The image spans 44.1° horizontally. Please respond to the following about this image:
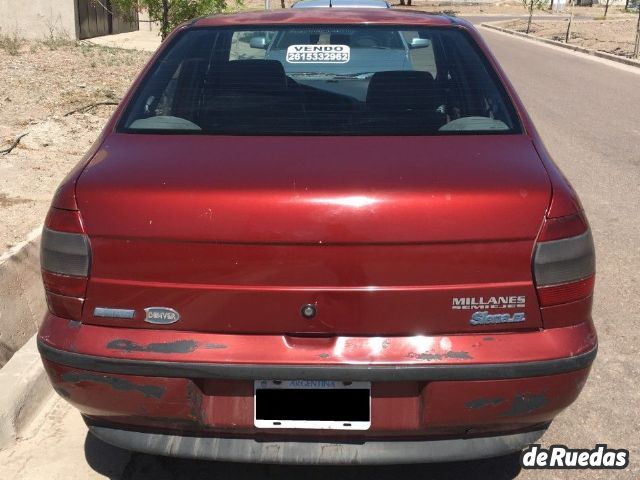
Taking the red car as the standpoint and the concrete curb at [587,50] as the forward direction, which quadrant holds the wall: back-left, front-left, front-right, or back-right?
front-left

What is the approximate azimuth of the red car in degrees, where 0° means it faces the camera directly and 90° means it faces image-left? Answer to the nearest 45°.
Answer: approximately 180°

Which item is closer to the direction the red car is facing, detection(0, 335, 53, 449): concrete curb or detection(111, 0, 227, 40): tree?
the tree

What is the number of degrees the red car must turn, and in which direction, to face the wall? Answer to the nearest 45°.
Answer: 0° — it already faces it

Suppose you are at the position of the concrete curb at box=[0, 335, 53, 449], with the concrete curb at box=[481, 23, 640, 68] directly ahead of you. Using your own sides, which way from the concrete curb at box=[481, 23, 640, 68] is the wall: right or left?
left

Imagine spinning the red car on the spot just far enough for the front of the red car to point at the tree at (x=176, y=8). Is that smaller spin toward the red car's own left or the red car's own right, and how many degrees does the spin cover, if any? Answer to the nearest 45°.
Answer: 0° — it already faces it

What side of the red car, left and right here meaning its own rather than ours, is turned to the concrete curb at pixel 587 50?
front
